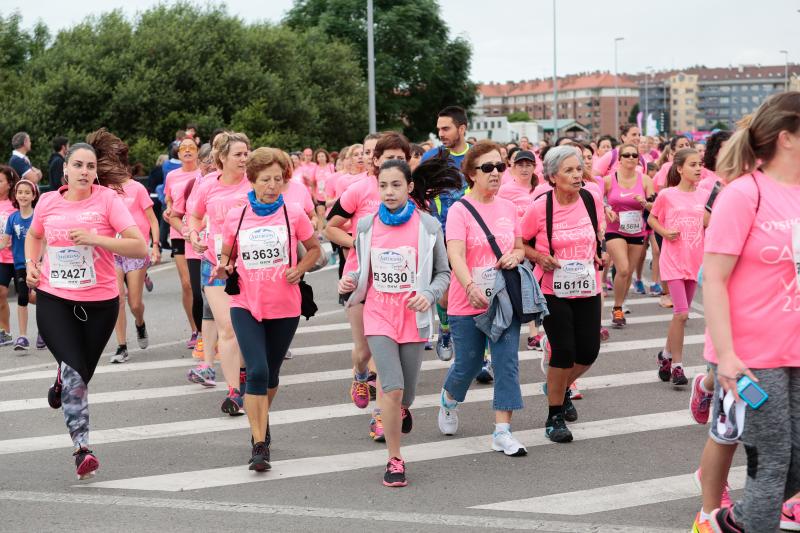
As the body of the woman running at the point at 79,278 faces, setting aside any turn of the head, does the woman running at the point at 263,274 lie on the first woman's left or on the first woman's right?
on the first woman's left

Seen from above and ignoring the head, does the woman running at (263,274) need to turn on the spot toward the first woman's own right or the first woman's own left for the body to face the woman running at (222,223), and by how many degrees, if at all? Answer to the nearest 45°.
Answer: approximately 180°

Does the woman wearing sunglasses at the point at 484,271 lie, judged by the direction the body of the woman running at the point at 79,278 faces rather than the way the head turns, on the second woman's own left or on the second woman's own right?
on the second woman's own left

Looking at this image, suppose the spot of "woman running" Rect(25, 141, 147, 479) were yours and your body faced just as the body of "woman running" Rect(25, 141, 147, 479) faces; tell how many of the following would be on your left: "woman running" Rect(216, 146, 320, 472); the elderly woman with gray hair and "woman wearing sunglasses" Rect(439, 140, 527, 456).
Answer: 3

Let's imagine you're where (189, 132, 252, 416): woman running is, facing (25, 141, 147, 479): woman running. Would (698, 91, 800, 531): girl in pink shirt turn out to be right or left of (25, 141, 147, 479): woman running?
left

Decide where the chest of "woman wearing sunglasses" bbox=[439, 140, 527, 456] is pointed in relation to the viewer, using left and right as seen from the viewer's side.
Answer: facing the viewer and to the right of the viewer

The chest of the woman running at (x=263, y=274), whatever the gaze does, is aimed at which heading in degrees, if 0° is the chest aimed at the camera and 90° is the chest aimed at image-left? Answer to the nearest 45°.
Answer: approximately 0°

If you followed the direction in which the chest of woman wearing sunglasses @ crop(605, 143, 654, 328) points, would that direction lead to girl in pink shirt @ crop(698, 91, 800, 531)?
yes

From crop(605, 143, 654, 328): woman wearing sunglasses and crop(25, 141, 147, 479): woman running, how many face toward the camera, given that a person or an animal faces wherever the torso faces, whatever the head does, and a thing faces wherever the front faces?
2
